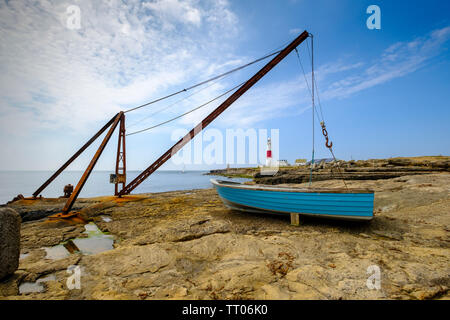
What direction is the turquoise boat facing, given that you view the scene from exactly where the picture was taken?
facing to the left of the viewer

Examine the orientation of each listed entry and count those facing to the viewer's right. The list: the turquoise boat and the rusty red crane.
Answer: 1

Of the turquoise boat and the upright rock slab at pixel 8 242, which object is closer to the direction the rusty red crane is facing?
the turquoise boat

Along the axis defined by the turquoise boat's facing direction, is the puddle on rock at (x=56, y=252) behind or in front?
in front

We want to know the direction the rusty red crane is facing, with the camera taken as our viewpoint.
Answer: facing to the right of the viewer

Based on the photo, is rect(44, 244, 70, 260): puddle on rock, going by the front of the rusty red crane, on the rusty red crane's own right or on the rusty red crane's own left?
on the rusty red crane's own right

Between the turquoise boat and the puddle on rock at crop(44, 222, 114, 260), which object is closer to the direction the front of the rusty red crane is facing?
the turquoise boat
